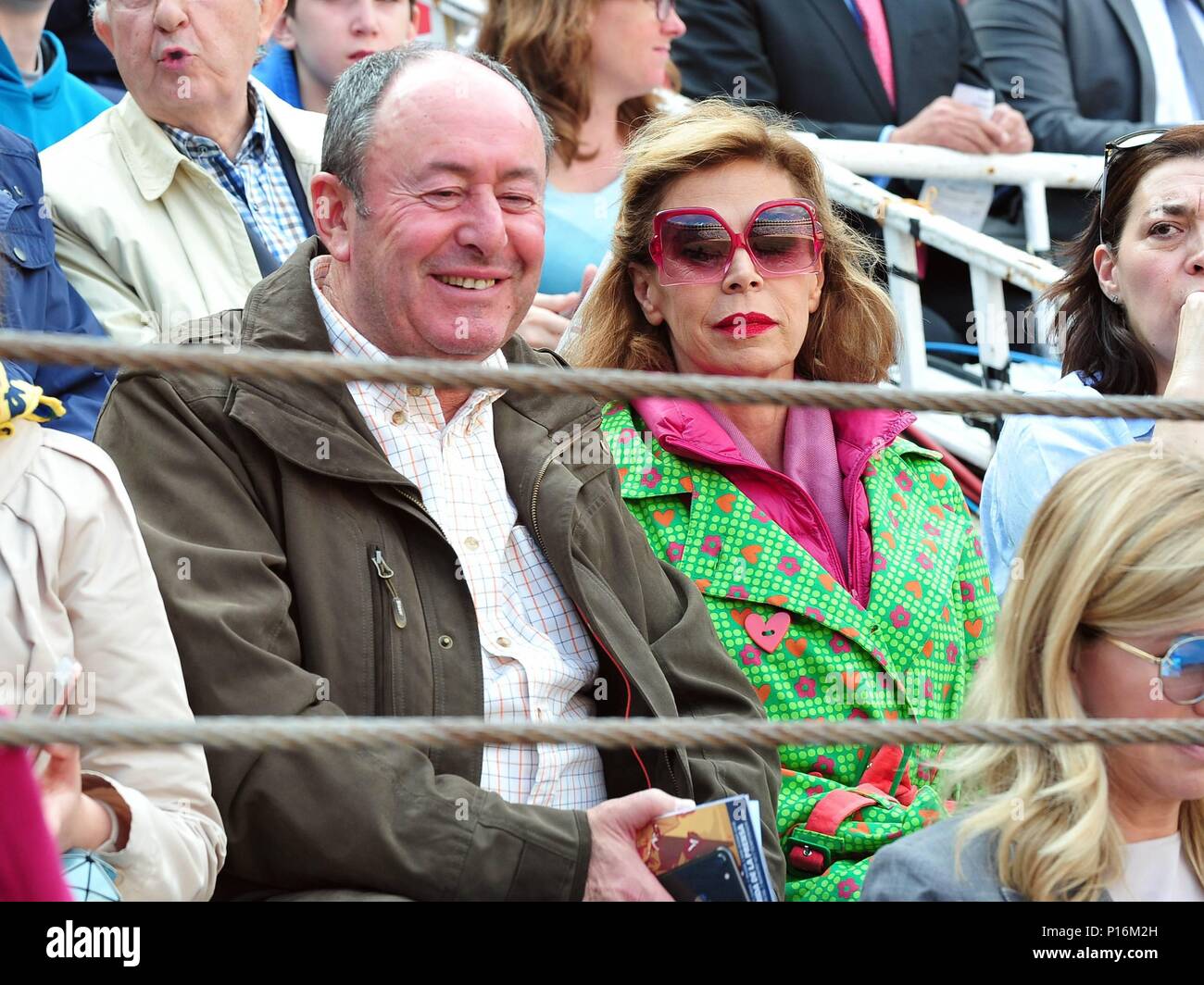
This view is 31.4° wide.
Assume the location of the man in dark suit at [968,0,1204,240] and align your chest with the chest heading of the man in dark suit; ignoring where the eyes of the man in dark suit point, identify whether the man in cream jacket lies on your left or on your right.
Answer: on your right

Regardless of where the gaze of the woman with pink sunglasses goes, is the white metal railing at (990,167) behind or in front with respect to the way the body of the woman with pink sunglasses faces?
behind

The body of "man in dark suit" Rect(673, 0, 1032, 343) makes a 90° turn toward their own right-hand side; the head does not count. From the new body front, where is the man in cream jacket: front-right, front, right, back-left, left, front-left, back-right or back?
front

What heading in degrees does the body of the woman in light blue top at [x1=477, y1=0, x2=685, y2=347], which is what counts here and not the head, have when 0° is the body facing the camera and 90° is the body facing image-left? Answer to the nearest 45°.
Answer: approximately 315°

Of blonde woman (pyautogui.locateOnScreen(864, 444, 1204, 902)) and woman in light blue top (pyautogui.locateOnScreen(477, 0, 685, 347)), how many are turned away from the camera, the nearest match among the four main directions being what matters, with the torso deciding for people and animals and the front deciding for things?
0

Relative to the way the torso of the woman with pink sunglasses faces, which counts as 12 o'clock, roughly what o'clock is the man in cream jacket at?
The man in cream jacket is roughly at 5 o'clock from the woman with pink sunglasses.

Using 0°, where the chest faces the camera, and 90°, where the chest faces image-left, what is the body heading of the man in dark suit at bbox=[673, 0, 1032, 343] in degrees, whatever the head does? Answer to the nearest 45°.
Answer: approximately 315°

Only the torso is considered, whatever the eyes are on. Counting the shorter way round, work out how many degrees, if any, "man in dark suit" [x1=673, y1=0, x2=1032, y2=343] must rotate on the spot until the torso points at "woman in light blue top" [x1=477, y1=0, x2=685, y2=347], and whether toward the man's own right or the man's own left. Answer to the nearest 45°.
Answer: approximately 90° to the man's own right

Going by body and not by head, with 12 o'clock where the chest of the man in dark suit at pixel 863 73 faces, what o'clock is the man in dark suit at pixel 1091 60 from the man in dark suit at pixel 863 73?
the man in dark suit at pixel 1091 60 is roughly at 9 o'clock from the man in dark suit at pixel 863 73.

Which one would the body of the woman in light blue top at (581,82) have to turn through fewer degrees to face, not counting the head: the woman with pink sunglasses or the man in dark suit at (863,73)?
the woman with pink sunglasses
